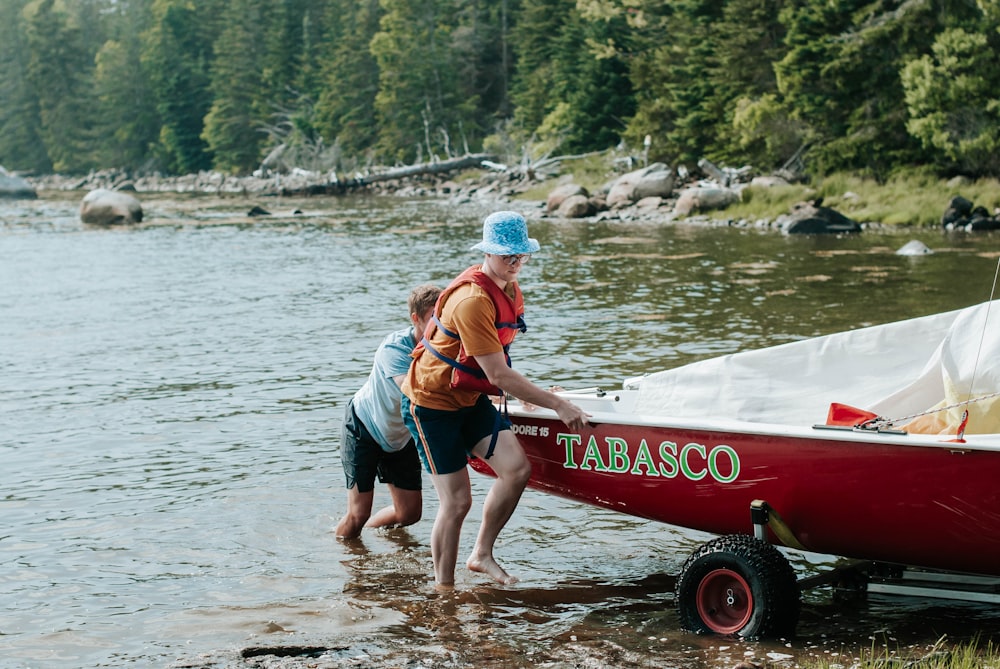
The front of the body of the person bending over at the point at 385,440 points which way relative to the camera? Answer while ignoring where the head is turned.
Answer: to the viewer's right

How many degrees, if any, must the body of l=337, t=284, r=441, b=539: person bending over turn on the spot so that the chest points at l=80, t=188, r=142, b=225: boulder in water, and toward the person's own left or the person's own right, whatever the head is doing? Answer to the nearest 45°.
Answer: approximately 90° to the person's own left

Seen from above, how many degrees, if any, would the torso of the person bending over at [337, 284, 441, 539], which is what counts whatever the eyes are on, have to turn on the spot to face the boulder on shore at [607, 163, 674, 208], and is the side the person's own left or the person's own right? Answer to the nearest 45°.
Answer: approximately 90° to the person's own left
